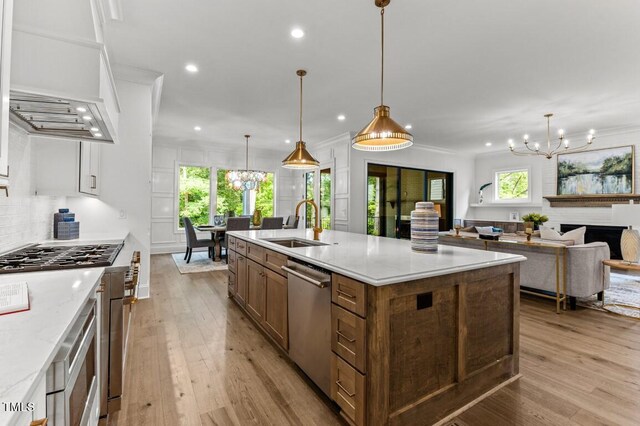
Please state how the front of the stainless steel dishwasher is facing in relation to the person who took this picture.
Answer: facing the viewer and to the left of the viewer

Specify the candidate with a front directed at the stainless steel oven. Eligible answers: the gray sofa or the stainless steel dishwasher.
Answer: the stainless steel dishwasher

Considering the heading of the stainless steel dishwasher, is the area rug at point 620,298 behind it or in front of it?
behind

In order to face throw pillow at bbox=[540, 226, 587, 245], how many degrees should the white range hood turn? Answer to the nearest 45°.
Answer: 0° — it already faces it

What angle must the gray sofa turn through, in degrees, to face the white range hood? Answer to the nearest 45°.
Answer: approximately 180°

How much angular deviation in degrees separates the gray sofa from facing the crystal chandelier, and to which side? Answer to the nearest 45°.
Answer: approximately 135° to its left

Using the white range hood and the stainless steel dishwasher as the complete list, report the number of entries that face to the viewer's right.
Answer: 1

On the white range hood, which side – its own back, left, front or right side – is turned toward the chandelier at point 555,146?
front

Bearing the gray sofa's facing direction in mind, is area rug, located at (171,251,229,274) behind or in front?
behind

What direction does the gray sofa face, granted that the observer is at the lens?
facing away from the viewer and to the right of the viewer

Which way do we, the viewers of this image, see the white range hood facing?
facing to the right of the viewer

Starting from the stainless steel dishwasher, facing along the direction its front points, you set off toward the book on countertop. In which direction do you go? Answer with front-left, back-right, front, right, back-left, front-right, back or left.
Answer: front
